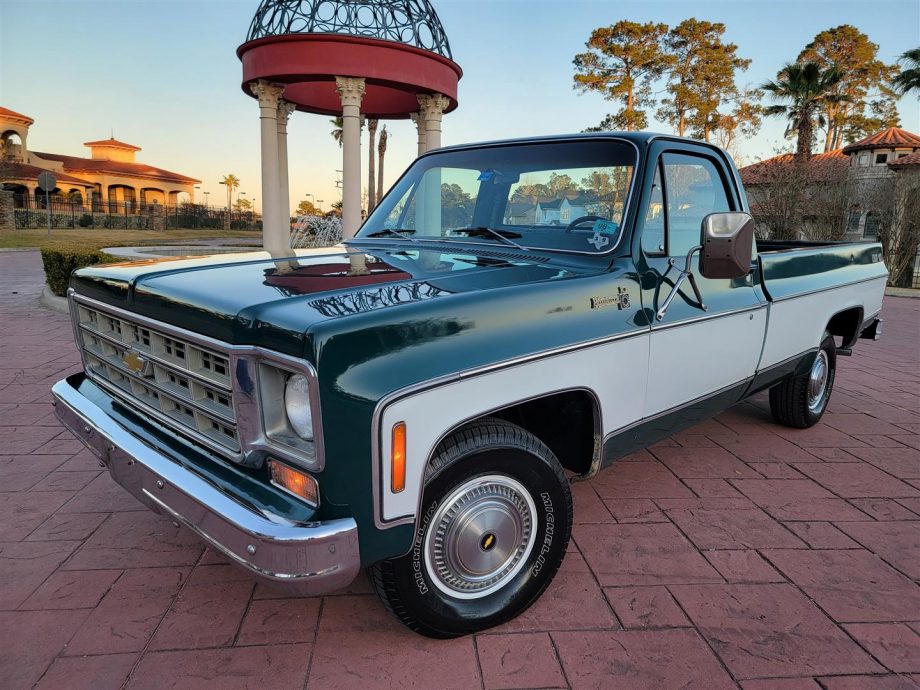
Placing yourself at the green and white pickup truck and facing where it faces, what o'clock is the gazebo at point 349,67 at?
The gazebo is roughly at 4 o'clock from the green and white pickup truck.

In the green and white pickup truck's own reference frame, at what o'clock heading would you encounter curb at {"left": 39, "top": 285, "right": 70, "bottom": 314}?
The curb is roughly at 3 o'clock from the green and white pickup truck.

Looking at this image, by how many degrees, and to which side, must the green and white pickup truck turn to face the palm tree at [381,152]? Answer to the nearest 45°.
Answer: approximately 135° to its right

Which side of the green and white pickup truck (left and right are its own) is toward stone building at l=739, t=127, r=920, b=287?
back

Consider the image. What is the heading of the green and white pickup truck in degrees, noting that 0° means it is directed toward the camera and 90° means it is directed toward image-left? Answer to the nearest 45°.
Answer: approximately 45°

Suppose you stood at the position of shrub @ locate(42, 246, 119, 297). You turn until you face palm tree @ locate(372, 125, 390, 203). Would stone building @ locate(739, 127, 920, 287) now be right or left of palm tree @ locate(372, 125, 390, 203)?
right

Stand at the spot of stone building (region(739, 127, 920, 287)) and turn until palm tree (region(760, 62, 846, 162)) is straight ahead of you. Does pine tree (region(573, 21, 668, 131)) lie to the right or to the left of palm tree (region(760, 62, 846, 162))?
left

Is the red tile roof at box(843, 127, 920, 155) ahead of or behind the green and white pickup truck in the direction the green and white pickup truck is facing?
behind

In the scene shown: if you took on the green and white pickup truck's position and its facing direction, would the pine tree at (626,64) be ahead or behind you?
behind

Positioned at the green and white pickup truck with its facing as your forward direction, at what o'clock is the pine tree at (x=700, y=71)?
The pine tree is roughly at 5 o'clock from the green and white pickup truck.

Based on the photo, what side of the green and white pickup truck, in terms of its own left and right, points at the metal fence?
right
